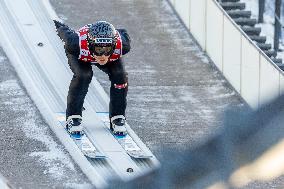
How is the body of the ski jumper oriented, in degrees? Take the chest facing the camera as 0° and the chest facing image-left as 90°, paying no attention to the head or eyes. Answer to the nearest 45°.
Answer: approximately 0°
